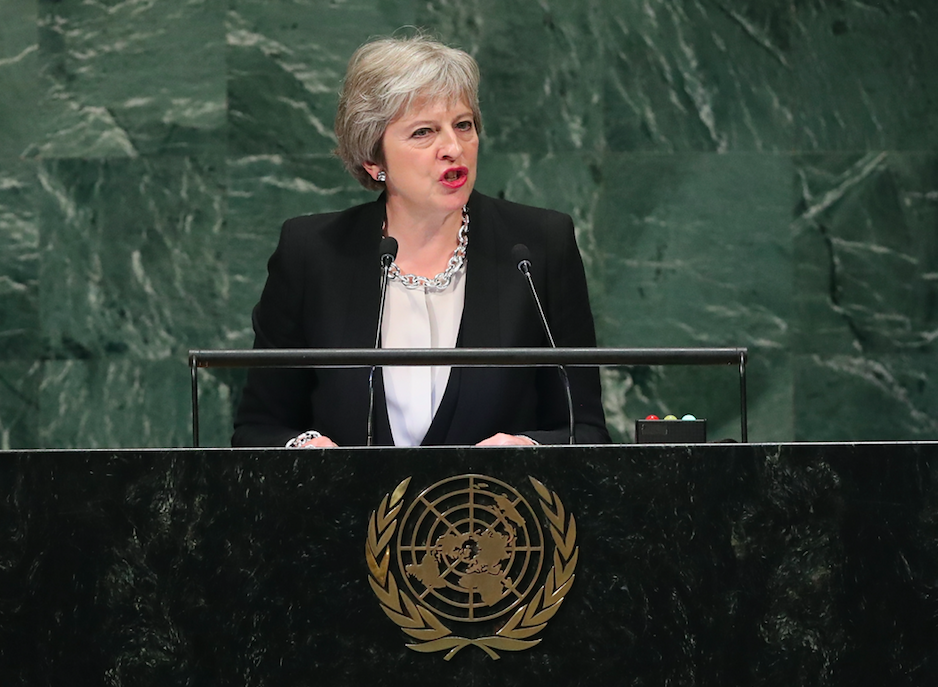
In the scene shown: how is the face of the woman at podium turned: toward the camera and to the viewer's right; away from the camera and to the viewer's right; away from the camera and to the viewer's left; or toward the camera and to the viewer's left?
toward the camera and to the viewer's right

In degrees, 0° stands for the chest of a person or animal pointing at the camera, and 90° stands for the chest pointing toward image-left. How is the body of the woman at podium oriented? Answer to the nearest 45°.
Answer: approximately 0°

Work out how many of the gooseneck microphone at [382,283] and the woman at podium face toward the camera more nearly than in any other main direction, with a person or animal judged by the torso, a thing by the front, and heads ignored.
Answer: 1

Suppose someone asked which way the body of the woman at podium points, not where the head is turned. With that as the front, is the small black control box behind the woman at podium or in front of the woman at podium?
in front

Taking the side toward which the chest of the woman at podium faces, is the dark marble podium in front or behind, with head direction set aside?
in front

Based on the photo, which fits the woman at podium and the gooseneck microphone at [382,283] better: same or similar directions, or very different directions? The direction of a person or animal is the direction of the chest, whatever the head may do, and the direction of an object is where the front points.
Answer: very different directions

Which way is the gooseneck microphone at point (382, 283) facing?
away from the camera
